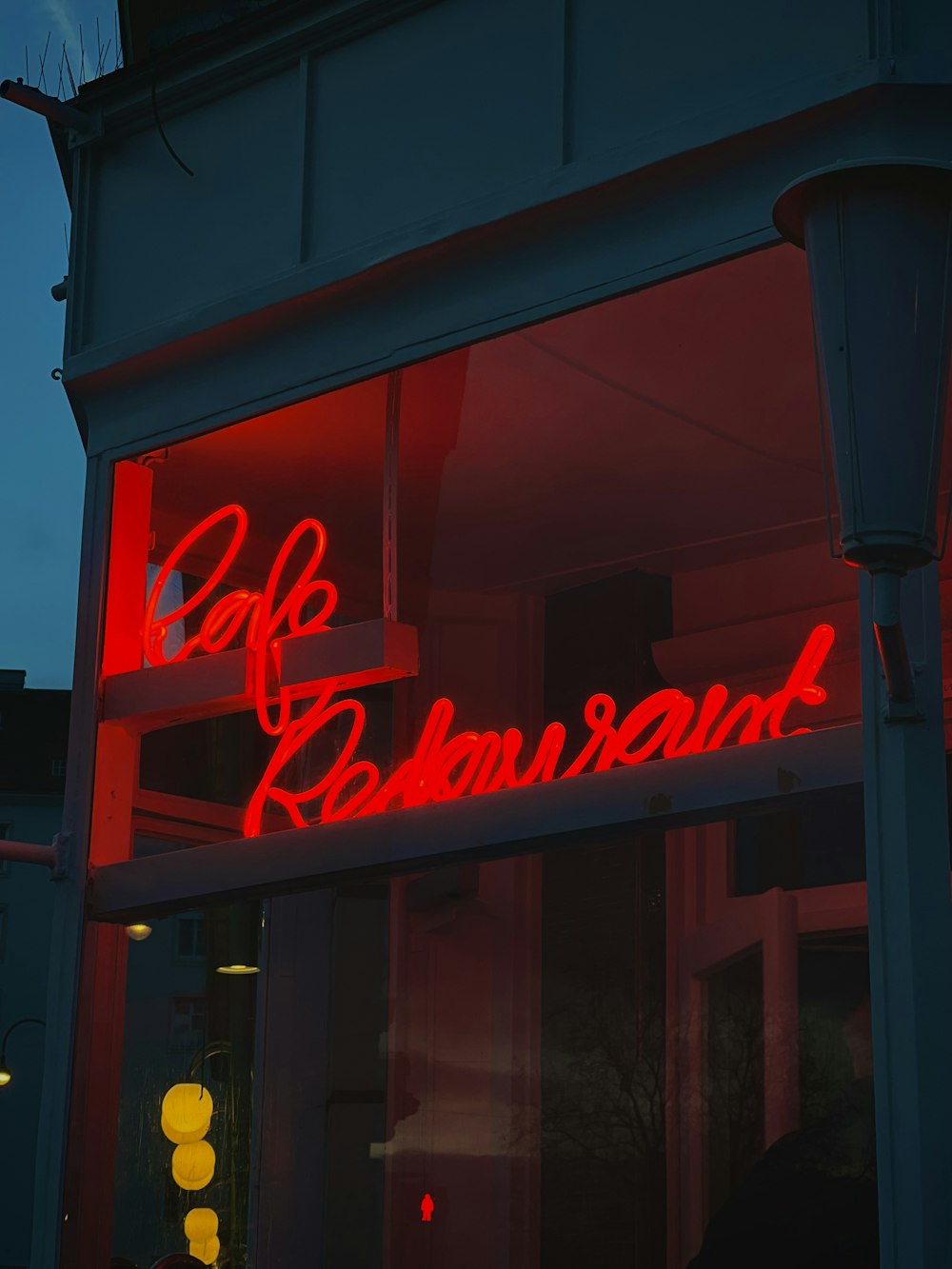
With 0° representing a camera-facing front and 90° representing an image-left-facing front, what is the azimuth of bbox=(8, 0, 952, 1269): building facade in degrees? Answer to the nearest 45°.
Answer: approximately 45°

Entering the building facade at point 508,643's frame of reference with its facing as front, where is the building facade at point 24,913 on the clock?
the building facade at point 24,913 is roughly at 4 o'clock from the building facade at point 508,643.

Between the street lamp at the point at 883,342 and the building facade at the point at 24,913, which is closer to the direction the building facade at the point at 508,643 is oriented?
the street lamp
